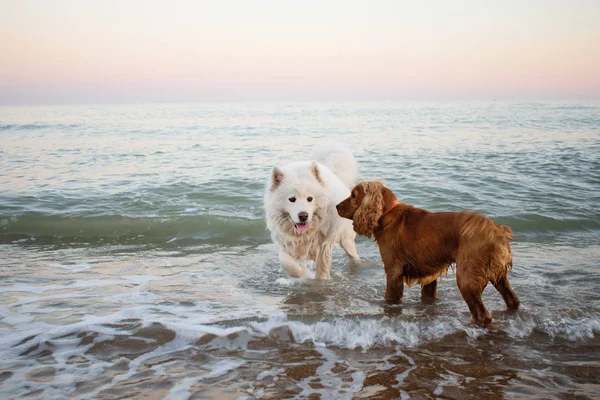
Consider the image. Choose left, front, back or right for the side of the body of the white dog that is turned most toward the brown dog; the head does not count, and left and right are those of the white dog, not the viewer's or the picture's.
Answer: left

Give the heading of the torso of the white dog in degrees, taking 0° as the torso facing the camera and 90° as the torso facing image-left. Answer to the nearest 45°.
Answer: approximately 45°
